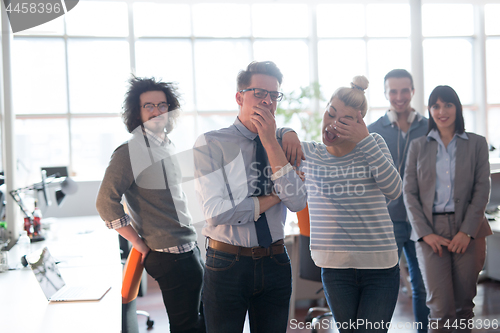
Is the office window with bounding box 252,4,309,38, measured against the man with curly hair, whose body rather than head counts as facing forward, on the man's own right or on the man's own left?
on the man's own left

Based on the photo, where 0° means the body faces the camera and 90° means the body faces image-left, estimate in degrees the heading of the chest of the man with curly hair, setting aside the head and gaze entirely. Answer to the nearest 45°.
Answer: approximately 315°

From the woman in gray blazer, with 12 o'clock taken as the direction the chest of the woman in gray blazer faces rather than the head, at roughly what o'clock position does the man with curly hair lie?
The man with curly hair is roughly at 2 o'clock from the woman in gray blazer.

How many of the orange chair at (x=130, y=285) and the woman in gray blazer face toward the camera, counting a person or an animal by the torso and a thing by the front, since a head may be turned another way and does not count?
1

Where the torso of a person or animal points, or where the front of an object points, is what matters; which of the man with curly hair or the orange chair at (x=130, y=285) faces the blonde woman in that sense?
the man with curly hair

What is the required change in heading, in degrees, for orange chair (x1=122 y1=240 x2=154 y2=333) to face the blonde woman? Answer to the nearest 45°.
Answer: approximately 135° to its left
